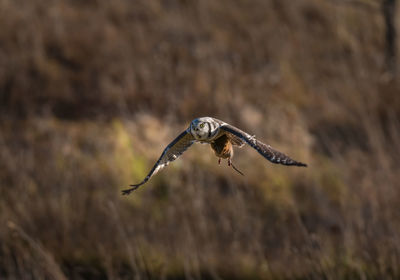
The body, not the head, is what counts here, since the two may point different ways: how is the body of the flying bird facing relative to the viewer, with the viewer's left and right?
facing the viewer and to the left of the viewer
